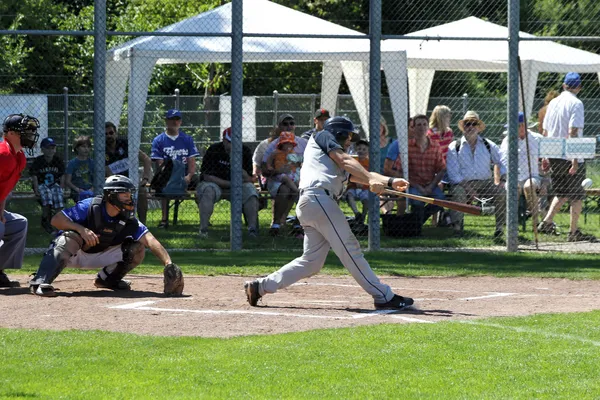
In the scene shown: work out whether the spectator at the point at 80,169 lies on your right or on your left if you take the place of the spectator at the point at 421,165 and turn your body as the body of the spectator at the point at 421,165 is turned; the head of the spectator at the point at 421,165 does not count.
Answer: on your right

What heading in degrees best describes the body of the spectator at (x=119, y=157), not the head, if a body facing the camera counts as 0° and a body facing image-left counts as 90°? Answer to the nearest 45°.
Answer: approximately 0°

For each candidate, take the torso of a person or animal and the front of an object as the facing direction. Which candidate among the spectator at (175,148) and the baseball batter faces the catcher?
the spectator

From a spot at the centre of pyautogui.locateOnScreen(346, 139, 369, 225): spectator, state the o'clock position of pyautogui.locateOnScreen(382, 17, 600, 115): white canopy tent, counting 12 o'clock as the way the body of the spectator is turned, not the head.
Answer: The white canopy tent is roughly at 7 o'clock from the spectator.

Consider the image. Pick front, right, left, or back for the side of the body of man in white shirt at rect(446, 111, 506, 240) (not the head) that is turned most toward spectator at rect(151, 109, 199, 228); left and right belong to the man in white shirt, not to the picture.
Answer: right

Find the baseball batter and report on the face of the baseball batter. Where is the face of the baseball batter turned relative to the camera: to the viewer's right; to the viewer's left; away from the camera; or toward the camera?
to the viewer's right

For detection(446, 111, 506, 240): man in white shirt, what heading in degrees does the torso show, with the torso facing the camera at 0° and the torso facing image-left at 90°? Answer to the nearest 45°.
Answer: approximately 0°

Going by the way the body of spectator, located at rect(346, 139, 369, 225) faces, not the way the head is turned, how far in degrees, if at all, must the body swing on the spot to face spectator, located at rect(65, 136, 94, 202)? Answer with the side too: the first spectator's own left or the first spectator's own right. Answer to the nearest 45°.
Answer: approximately 90° to the first spectator's own right

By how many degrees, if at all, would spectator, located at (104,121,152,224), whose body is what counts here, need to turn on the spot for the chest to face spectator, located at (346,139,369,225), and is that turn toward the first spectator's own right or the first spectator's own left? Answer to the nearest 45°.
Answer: approximately 90° to the first spectator's own left

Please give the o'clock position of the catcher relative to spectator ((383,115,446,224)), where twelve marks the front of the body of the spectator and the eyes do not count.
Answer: The catcher is roughly at 1 o'clock from the spectator.
